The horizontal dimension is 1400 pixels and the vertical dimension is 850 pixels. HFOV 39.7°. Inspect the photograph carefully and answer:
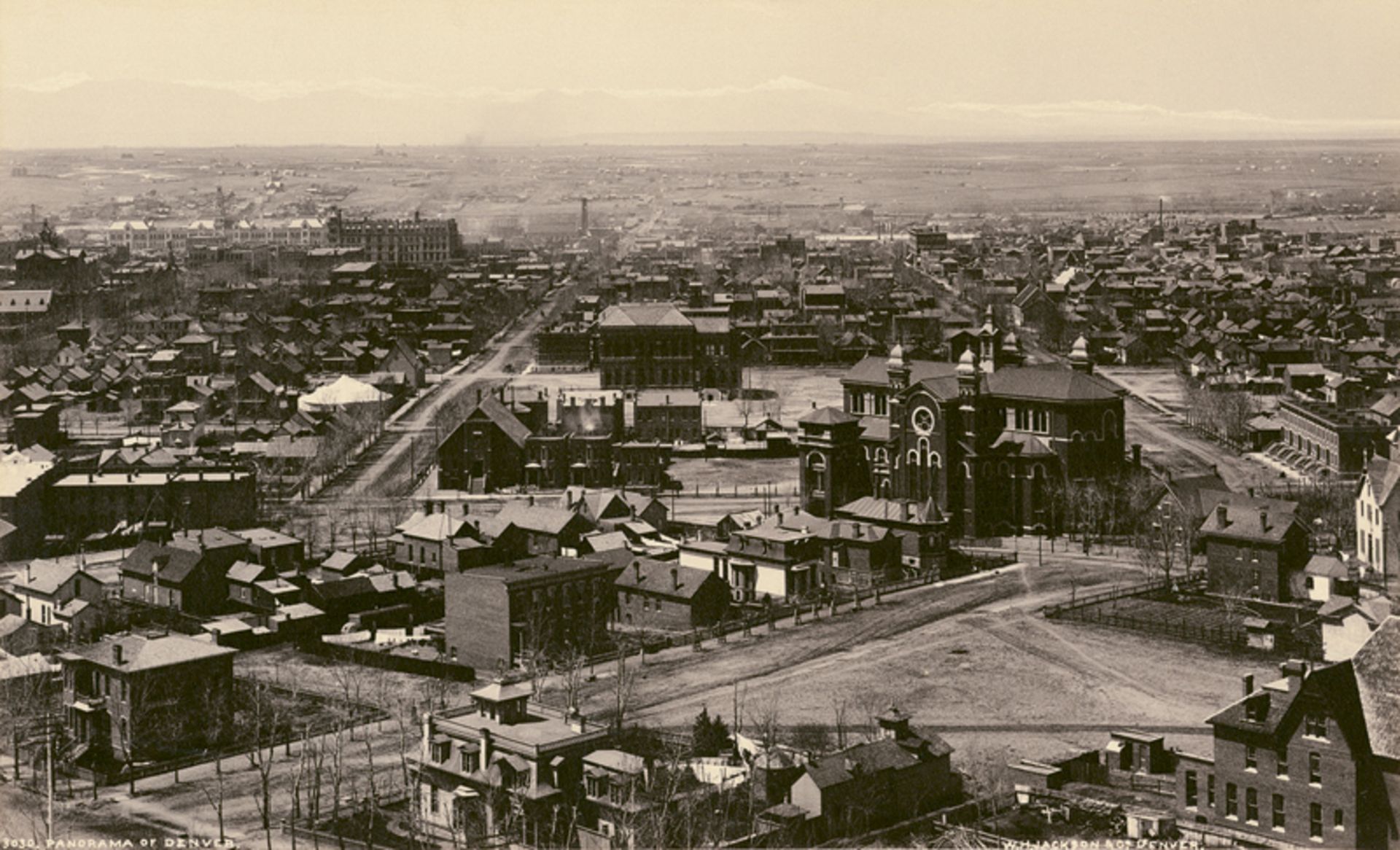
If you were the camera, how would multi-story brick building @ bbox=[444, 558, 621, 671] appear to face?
facing the viewer and to the right of the viewer

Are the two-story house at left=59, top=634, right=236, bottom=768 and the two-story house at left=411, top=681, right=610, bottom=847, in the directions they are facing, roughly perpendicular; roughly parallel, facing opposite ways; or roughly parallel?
roughly parallel

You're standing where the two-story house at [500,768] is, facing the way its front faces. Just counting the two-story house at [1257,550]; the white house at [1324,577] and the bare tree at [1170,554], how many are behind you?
3

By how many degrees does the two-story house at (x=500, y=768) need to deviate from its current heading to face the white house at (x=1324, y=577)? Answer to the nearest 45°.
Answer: approximately 180°

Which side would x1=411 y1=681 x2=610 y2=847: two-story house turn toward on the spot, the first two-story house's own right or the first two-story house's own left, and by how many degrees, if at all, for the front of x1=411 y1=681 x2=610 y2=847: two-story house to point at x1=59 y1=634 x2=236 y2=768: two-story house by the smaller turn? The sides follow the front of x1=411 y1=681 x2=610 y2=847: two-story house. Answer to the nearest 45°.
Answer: approximately 90° to the first two-story house's own right

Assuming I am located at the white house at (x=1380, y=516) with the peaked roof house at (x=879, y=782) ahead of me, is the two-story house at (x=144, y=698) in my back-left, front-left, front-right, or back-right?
front-right

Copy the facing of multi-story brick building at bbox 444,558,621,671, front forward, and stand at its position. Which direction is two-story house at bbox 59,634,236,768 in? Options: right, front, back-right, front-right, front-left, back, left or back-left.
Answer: right

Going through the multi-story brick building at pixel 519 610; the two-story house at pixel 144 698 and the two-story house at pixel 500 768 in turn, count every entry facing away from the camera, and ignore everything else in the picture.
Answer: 0

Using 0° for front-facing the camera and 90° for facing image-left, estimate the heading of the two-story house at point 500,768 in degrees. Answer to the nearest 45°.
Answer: approximately 45°

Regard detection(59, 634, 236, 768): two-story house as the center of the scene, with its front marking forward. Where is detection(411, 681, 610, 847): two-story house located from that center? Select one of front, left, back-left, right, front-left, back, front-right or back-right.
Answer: left

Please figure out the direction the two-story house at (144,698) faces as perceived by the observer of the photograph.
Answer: facing the viewer and to the left of the viewer

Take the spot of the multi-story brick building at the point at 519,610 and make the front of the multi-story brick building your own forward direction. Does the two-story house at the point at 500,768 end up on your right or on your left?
on your right

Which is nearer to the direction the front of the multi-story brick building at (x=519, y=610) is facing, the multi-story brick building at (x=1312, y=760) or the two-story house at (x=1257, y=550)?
the multi-story brick building

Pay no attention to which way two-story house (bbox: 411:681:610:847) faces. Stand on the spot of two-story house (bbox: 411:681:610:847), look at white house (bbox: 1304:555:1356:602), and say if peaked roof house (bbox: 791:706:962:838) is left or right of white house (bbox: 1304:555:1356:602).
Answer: right
